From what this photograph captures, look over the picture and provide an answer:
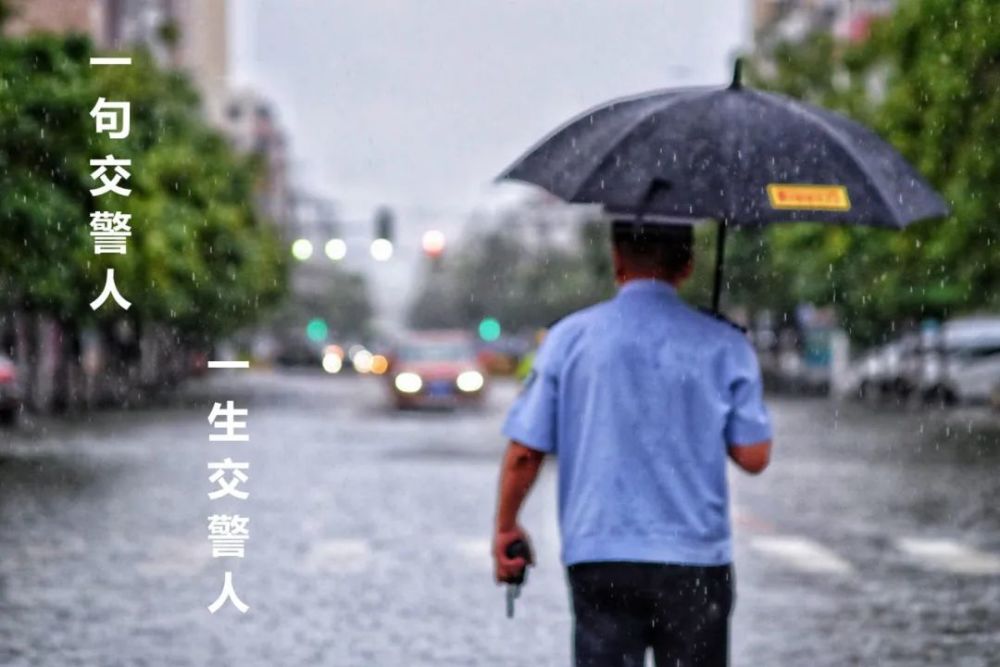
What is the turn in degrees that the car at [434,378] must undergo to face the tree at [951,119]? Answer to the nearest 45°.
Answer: approximately 45° to its left

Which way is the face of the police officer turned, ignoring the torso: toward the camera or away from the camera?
away from the camera

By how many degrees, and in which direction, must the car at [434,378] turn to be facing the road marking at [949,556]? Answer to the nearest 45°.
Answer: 0° — it already faces it

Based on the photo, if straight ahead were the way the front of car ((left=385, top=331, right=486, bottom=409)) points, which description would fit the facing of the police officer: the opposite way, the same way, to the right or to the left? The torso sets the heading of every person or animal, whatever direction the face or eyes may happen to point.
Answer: the opposite way

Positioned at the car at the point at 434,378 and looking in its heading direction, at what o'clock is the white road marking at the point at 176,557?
The white road marking is roughly at 12 o'clock from the car.

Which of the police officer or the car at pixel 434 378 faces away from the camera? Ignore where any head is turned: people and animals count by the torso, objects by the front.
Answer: the police officer

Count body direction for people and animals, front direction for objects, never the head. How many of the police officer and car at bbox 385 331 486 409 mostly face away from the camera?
1

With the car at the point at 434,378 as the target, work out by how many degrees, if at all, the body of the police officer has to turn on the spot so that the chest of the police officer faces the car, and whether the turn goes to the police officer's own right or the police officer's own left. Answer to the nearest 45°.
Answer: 0° — they already face it

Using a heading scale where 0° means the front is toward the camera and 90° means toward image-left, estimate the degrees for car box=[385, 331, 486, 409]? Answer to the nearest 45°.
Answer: approximately 0°

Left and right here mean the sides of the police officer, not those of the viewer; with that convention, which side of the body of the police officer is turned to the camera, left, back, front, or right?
back

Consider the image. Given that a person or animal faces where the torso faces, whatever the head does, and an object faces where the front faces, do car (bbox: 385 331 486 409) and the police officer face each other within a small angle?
yes

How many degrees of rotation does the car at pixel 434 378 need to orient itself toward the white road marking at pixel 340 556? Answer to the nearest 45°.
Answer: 0° — it already faces it

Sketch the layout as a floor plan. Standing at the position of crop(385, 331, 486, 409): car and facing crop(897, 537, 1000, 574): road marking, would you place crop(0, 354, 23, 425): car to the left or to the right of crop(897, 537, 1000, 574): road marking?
right

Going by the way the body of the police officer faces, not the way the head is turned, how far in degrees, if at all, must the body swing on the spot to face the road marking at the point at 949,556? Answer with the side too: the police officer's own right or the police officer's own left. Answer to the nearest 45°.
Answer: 0° — they already face it
